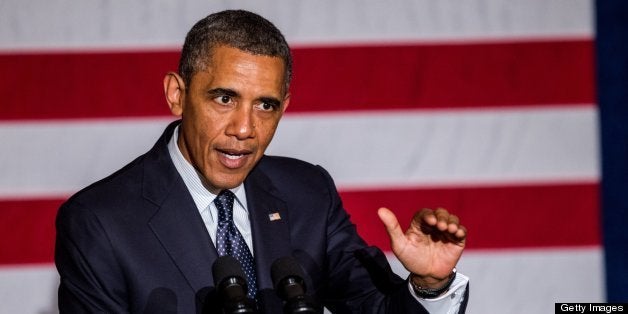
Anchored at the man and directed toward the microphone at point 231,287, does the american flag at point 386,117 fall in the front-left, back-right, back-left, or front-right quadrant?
back-left

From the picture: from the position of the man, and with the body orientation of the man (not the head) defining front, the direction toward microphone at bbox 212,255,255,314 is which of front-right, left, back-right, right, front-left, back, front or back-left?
front-right

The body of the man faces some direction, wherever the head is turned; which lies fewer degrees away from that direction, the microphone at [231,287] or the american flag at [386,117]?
the microphone

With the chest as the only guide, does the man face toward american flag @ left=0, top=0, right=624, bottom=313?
no

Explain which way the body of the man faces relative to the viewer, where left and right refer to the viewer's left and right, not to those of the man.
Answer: facing the viewer and to the right of the viewer
